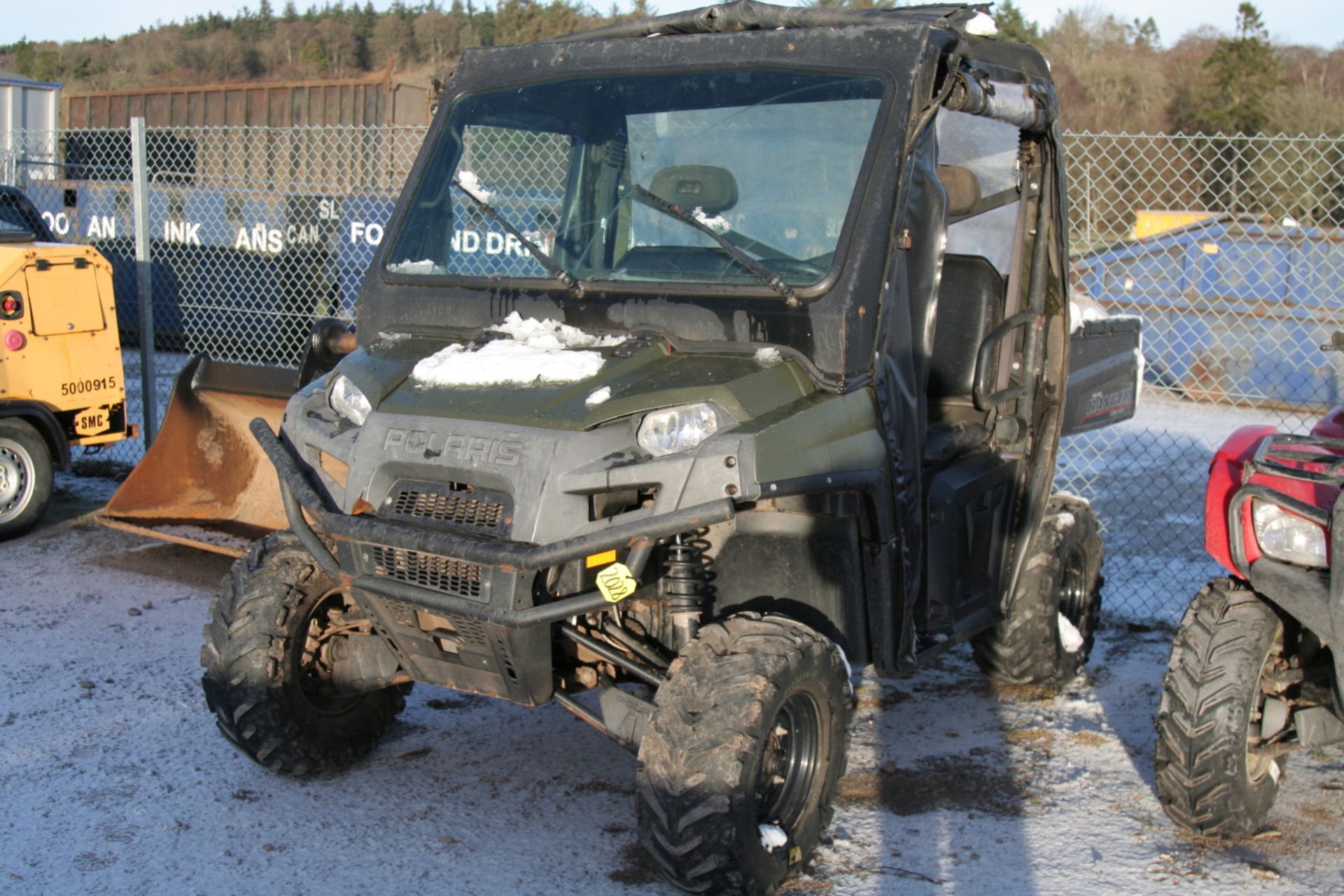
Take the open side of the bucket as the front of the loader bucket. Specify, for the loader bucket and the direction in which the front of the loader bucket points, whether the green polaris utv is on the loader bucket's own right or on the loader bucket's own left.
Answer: on the loader bucket's own left

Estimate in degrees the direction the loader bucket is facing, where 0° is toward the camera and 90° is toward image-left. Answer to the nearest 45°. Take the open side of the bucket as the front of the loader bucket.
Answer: approximately 45°

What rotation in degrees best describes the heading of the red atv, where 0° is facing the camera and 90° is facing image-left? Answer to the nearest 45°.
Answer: approximately 45°

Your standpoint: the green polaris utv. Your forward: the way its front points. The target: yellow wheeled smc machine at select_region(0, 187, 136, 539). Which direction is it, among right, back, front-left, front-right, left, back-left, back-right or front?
right

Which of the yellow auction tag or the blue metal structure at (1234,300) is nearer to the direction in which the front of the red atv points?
the yellow auction tag

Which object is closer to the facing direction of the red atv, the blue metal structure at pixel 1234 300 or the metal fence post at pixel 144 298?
the metal fence post
